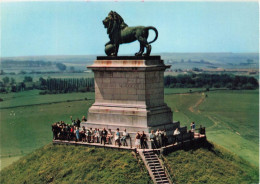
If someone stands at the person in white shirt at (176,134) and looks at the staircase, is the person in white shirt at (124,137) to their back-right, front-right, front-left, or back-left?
front-right

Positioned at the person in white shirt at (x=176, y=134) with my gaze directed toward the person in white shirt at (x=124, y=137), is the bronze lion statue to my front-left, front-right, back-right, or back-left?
front-right

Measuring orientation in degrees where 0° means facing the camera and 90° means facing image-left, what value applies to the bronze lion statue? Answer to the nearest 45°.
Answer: approximately 90°
